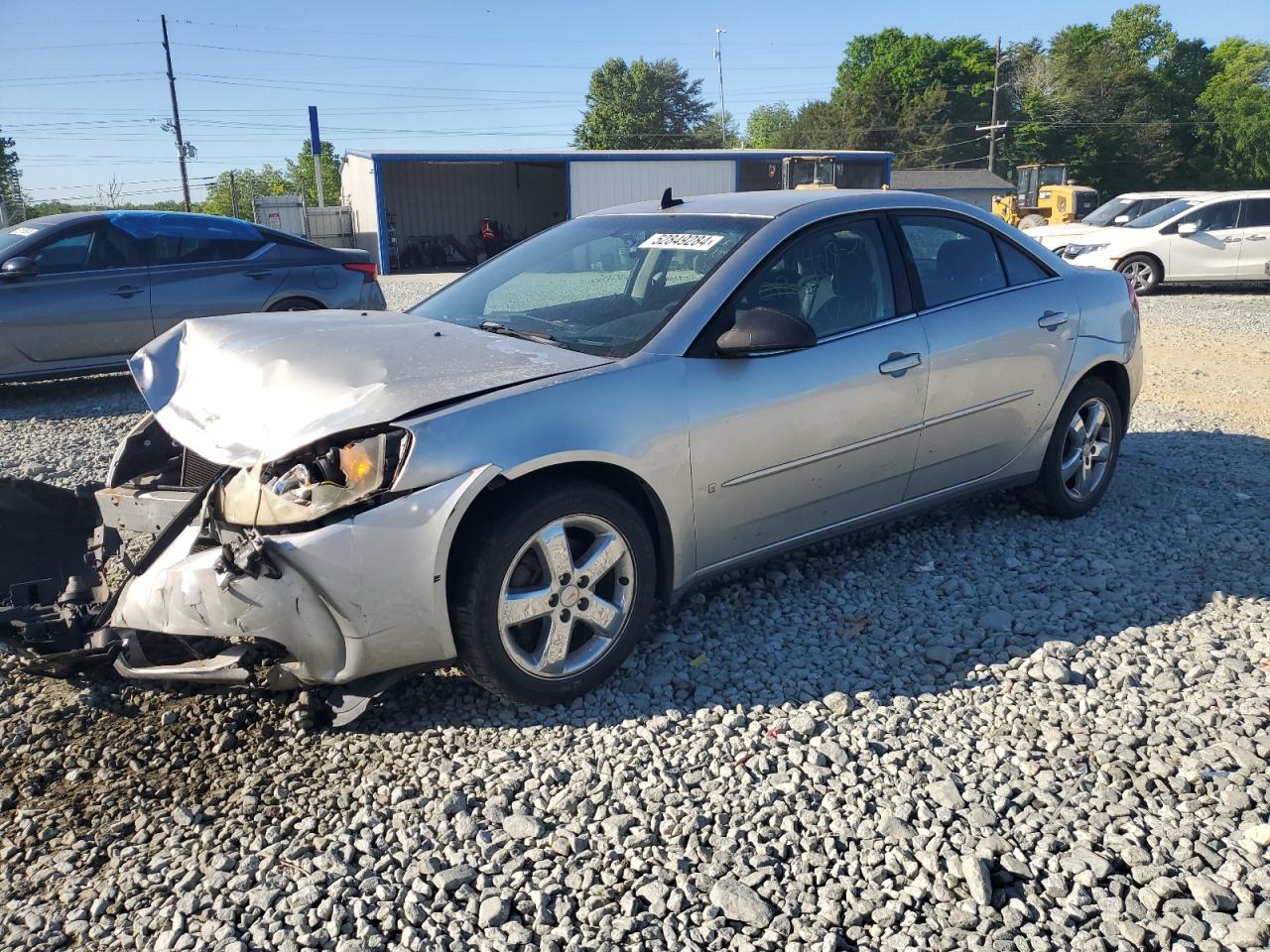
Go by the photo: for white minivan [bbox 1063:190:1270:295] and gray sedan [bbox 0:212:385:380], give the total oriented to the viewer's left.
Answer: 2

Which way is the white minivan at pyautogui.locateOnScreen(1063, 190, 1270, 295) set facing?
to the viewer's left

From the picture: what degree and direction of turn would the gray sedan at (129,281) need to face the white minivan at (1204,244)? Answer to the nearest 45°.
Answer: approximately 180°

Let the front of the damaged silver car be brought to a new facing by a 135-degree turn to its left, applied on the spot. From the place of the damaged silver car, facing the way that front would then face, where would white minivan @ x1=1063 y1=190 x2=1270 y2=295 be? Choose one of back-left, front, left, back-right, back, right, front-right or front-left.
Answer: front-left

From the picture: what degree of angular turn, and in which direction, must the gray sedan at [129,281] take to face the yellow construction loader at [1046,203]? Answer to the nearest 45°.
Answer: approximately 135° to its right

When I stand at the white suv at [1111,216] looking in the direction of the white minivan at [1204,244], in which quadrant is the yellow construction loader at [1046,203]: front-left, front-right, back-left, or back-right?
back-left

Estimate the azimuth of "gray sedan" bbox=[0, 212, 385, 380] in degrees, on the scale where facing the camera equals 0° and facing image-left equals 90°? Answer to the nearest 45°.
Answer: approximately 90°

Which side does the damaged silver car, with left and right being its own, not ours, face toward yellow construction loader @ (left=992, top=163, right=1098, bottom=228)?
back

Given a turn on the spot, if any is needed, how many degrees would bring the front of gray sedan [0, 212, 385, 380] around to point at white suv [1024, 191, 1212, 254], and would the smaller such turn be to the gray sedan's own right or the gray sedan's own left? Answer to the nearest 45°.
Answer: approximately 180°

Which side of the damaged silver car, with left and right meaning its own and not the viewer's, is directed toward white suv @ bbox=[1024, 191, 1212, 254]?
back

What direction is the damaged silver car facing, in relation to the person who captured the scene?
facing the viewer and to the left of the viewer

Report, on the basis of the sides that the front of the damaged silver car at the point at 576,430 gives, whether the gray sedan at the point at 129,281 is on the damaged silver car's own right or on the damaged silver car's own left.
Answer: on the damaged silver car's own right

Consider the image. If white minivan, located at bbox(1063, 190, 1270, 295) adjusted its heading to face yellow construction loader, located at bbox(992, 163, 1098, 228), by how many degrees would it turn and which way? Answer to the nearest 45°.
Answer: approximately 90° to its right
